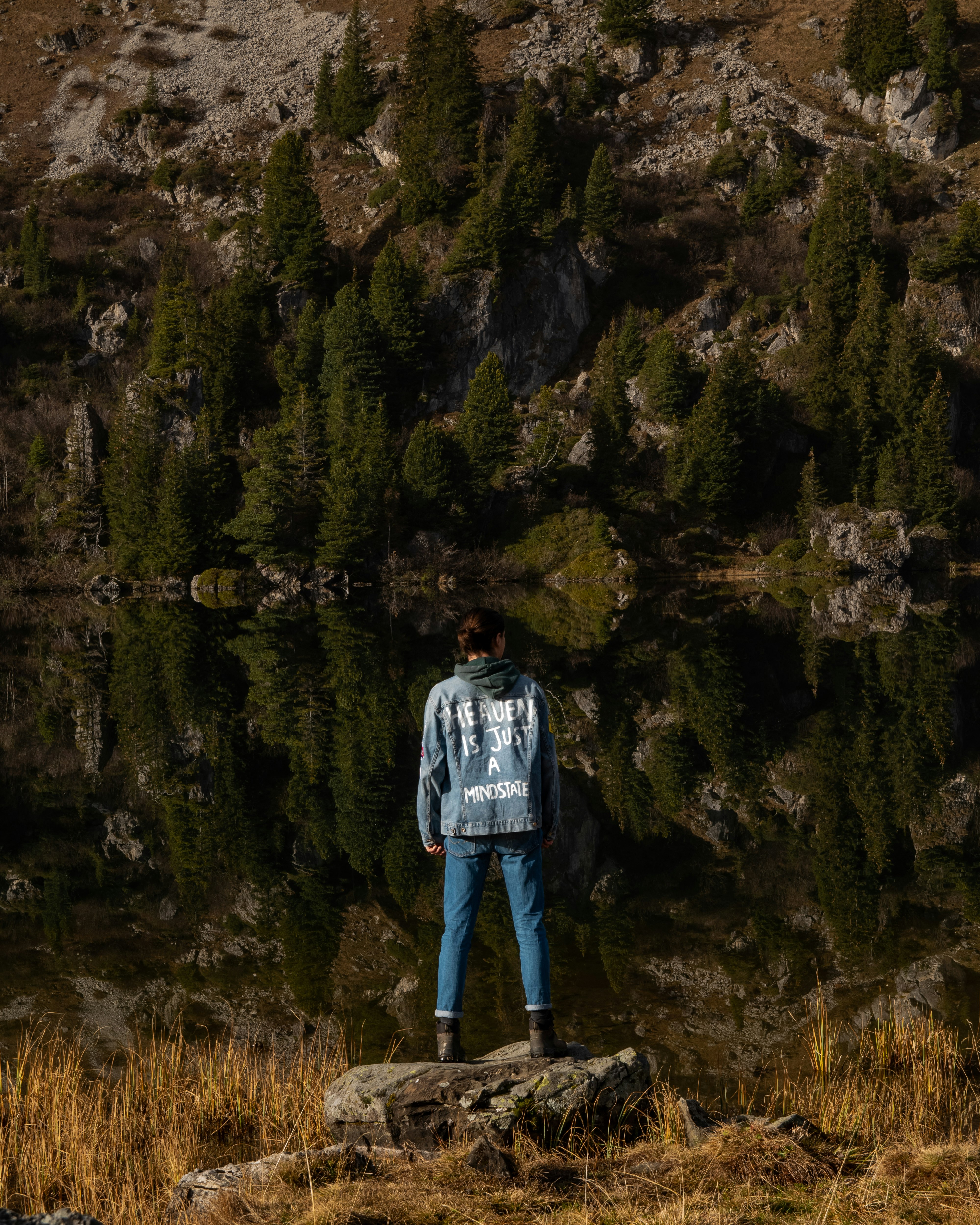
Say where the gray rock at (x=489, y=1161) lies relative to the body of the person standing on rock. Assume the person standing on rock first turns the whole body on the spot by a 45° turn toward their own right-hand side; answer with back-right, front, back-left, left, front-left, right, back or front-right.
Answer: back-right

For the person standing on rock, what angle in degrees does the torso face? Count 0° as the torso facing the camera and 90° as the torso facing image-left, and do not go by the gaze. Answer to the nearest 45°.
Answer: approximately 180°

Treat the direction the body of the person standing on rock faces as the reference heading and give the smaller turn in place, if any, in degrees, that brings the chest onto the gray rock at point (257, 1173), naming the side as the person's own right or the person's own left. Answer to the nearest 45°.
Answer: approximately 135° to the person's own left
